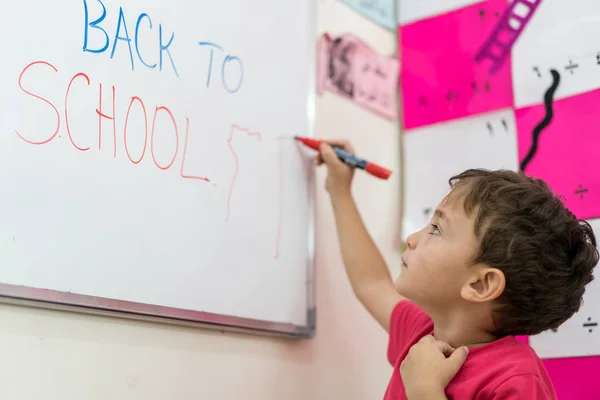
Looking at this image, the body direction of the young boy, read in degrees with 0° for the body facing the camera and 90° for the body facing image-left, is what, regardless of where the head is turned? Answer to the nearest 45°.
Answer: approximately 90°

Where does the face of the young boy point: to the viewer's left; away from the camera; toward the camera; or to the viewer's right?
to the viewer's left

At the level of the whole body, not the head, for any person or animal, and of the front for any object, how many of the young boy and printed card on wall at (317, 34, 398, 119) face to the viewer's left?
1
